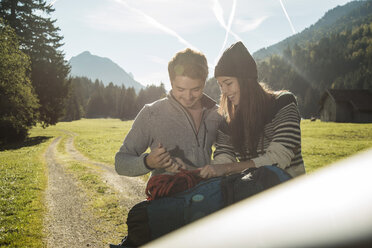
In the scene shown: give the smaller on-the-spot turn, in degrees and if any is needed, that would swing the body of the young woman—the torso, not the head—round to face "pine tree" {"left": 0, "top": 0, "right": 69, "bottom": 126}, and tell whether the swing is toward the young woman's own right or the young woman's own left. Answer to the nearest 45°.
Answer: approximately 90° to the young woman's own right

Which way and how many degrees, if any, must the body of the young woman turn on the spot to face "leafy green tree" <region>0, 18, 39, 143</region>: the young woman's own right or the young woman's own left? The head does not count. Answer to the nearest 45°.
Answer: approximately 90° to the young woman's own right

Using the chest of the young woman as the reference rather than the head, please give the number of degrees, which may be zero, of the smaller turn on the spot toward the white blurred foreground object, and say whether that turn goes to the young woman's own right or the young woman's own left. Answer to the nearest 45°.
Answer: approximately 45° to the young woman's own left

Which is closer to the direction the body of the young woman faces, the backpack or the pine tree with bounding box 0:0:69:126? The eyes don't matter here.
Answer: the backpack

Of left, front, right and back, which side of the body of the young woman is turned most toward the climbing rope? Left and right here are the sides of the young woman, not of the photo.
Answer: front

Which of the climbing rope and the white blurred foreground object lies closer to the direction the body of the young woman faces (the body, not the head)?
the climbing rope

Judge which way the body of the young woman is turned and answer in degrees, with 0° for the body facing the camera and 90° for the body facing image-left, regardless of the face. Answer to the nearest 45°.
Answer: approximately 45°

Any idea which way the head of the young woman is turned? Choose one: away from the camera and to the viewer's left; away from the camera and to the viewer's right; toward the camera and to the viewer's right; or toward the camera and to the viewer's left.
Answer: toward the camera and to the viewer's left

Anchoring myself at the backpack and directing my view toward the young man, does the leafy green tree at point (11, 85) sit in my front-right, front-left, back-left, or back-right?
front-left

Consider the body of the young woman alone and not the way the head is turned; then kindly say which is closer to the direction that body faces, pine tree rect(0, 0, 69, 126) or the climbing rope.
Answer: the climbing rope
